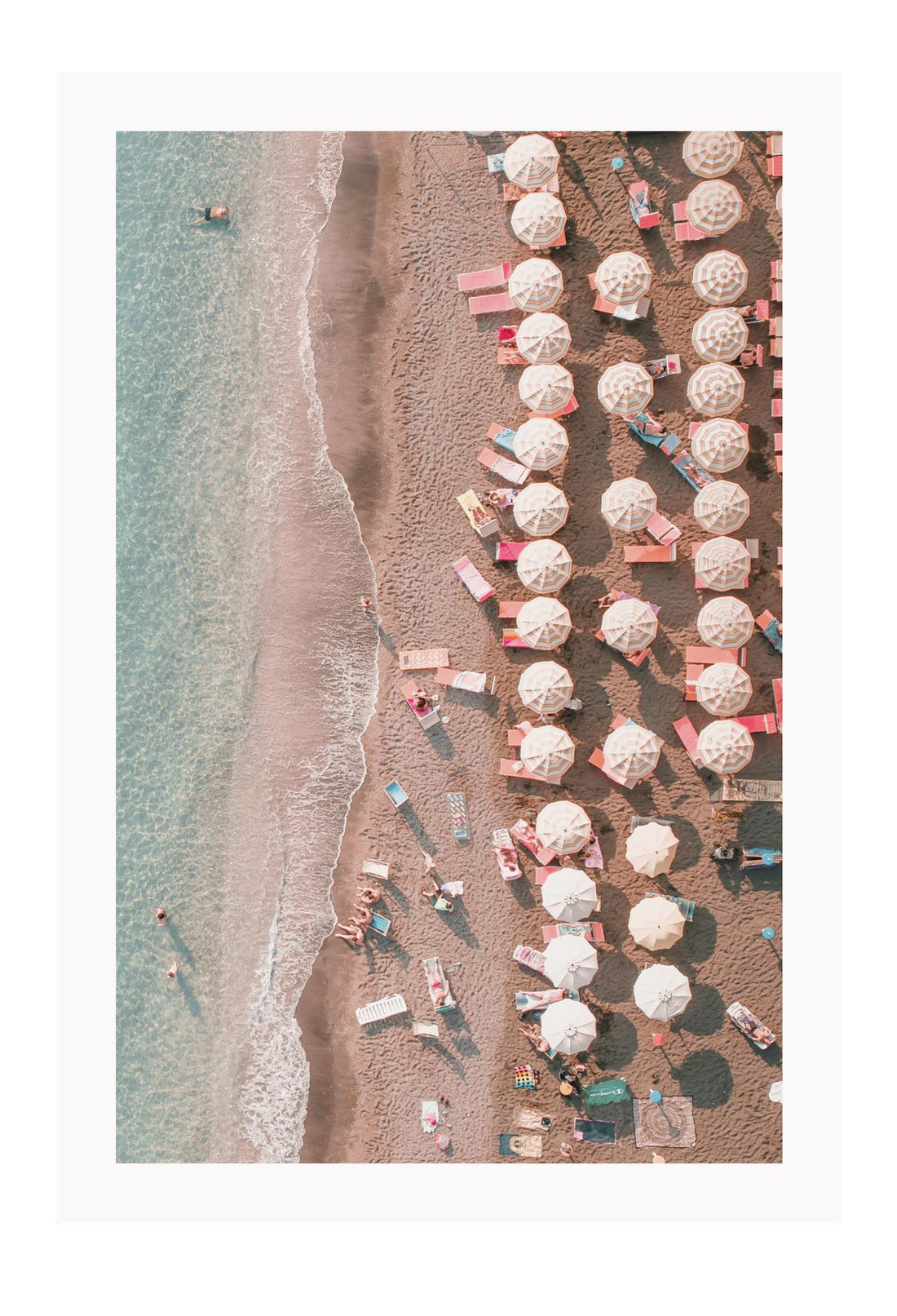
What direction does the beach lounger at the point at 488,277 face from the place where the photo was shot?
facing to the left of the viewer

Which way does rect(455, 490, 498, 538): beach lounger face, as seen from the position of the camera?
facing away from the viewer and to the left of the viewer

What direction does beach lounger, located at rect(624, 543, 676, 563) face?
to the viewer's left

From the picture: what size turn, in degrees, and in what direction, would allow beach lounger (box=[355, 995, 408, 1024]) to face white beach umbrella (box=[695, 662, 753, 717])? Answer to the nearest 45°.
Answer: approximately 180°

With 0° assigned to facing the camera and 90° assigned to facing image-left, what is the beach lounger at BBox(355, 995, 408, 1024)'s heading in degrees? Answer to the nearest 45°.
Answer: approximately 90°

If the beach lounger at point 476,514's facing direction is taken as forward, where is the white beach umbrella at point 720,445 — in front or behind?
behind
